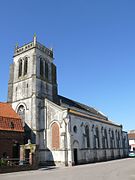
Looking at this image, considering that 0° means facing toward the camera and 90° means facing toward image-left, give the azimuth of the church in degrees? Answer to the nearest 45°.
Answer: approximately 45°
